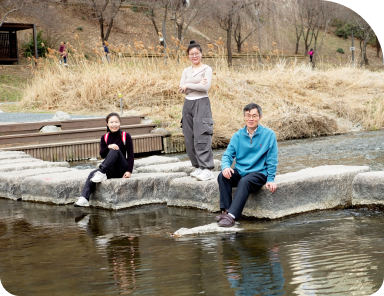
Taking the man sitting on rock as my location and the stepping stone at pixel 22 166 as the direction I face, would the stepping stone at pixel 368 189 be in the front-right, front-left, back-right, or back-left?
back-right

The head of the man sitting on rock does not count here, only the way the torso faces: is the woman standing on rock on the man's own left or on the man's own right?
on the man's own right

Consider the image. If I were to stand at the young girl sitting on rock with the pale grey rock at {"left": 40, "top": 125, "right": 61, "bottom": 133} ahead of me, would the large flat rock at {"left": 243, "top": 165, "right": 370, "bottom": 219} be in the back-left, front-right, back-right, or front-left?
back-right

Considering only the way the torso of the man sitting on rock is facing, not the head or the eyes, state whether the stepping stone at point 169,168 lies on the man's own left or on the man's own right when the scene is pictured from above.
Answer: on the man's own right

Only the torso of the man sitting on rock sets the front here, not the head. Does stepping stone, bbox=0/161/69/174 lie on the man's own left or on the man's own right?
on the man's own right

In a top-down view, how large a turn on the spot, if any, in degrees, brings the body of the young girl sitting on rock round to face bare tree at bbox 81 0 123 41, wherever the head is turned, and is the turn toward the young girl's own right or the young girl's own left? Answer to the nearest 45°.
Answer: approximately 135° to the young girl's own right

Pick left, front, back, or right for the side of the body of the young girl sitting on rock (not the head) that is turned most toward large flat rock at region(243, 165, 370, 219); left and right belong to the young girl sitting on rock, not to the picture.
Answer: left

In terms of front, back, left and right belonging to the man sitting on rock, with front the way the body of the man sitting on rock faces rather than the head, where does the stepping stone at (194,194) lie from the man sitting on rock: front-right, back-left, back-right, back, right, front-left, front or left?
right

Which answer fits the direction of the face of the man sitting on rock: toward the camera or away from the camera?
toward the camera

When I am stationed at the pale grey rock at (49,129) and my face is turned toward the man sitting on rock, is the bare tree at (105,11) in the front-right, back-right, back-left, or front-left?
back-left

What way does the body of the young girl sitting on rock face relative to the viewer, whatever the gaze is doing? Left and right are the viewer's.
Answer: facing the viewer and to the left of the viewer

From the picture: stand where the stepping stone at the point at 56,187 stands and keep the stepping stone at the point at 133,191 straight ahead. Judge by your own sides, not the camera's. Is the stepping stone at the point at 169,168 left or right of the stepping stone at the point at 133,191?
left

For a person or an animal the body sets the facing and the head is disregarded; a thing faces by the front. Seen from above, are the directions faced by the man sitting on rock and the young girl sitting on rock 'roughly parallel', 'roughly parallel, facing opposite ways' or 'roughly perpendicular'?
roughly parallel

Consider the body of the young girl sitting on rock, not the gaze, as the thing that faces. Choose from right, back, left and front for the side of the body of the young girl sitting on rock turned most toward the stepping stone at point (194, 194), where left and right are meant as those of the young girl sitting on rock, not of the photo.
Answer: left

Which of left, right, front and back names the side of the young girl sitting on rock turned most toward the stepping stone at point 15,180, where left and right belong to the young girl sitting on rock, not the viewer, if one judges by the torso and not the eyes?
right
